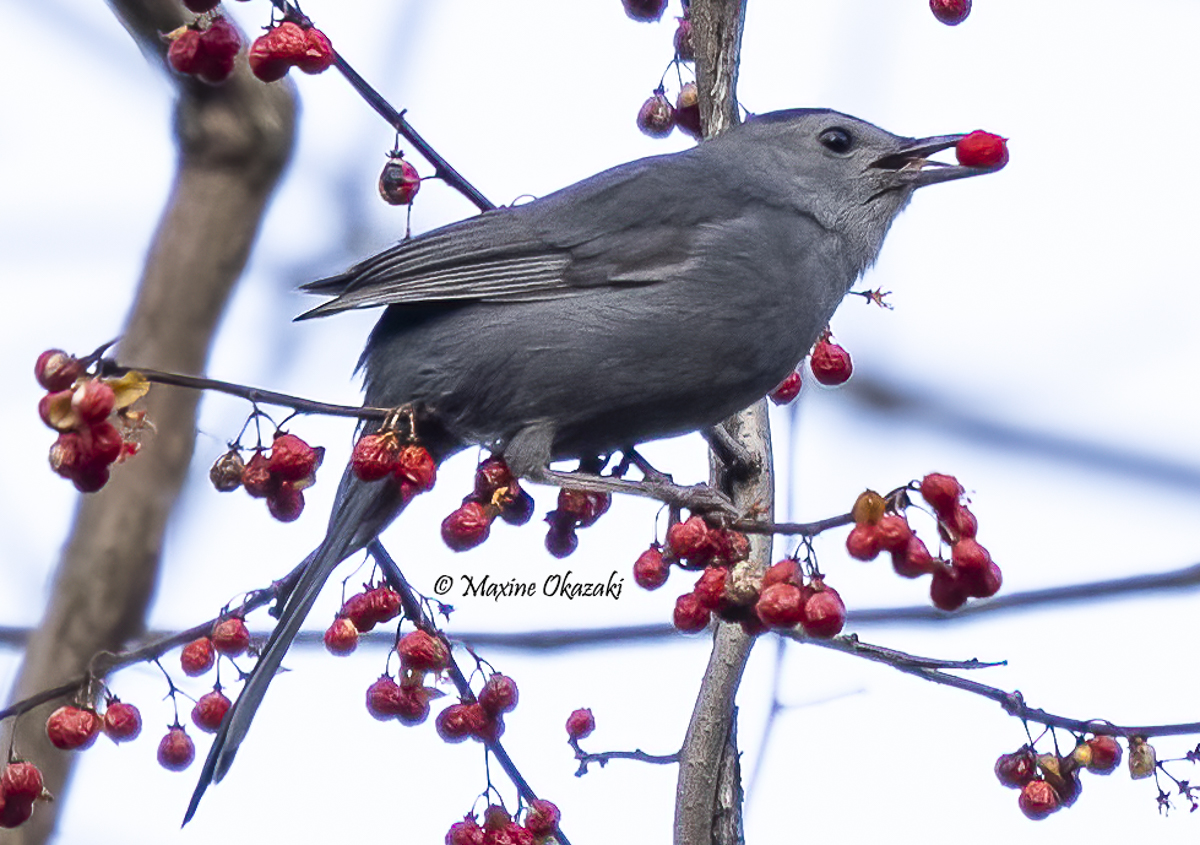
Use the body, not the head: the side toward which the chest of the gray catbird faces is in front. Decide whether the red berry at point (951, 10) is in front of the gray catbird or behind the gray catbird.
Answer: in front

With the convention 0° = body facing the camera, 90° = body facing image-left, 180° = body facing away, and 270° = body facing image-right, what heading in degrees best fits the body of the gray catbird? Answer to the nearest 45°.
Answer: approximately 270°

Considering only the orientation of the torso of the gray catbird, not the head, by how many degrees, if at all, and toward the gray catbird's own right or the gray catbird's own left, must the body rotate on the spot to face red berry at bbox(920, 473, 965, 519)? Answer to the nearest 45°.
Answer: approximately 45° to the gray catbird's own right

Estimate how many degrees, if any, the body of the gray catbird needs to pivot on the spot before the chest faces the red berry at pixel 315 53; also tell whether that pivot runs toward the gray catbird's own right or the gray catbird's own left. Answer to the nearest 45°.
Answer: approximately 135° to the gray catbird's own right
